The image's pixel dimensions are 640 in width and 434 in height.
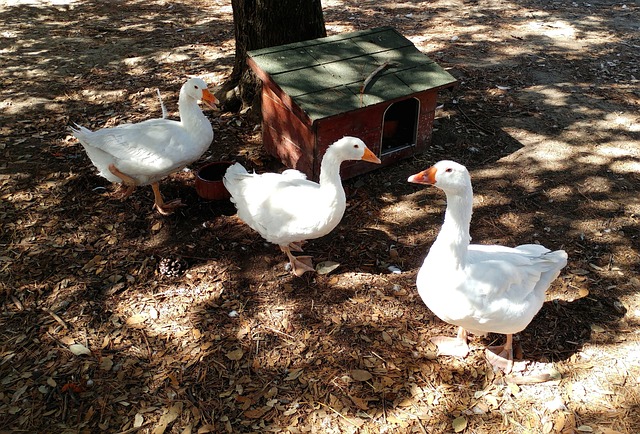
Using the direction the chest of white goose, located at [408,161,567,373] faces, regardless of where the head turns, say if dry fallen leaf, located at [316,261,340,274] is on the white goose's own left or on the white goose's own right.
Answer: on the white goose's own right

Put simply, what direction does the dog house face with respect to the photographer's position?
facing the viewer and to the right of the viewer

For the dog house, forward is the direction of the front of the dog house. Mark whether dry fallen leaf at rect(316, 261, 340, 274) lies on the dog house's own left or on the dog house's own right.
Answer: on the dog house's own right

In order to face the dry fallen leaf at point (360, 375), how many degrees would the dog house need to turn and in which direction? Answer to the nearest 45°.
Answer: approximately 45° to its right

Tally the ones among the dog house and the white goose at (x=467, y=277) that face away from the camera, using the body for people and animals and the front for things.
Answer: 0

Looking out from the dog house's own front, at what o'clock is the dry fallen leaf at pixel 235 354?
The dry fallen leaf is roughly at 2 o'clock from the dog house.

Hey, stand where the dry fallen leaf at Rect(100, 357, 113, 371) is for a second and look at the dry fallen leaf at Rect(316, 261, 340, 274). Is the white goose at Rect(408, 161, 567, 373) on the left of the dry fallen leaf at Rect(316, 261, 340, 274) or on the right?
right

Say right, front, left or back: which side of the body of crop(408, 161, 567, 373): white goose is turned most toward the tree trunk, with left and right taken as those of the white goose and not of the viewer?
right

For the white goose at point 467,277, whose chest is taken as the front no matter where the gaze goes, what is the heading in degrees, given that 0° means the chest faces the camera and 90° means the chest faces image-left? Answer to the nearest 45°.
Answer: approximately 45°

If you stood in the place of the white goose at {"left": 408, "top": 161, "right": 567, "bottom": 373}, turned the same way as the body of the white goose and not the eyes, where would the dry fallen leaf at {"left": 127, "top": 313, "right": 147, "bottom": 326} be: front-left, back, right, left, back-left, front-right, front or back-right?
front-right

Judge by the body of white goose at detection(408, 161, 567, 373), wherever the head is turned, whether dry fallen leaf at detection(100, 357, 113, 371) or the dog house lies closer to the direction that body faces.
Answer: the dry fallen leaf

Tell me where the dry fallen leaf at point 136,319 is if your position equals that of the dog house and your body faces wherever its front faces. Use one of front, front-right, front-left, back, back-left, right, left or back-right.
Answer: right

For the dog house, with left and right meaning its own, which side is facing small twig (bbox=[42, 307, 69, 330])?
right

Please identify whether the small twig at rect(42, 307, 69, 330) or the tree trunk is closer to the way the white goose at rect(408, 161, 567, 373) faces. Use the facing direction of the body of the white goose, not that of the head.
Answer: the small twig
